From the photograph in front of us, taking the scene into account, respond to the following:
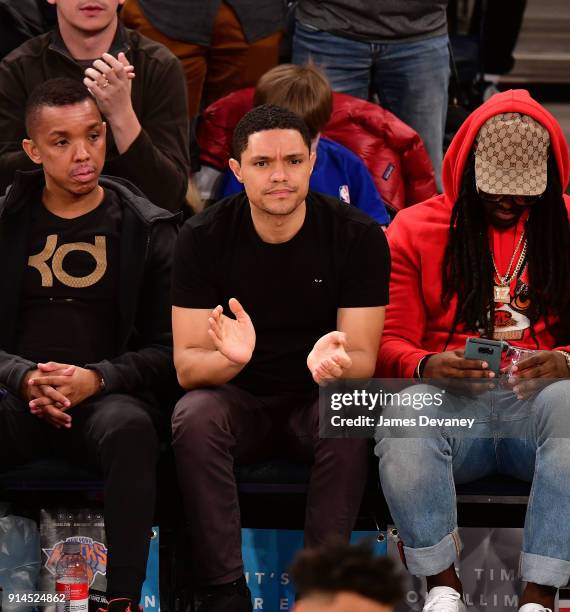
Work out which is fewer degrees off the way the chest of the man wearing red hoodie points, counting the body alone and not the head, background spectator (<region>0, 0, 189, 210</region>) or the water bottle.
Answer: the water bottle

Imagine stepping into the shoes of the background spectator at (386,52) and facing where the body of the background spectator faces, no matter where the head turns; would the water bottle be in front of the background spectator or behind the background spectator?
in front

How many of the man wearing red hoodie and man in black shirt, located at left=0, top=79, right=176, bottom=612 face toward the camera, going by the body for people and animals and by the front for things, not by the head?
2

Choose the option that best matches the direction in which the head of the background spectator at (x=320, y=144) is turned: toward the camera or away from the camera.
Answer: away from the camera

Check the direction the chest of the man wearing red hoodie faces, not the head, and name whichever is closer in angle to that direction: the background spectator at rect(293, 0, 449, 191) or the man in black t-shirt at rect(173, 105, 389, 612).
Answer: the man in black t-shirt

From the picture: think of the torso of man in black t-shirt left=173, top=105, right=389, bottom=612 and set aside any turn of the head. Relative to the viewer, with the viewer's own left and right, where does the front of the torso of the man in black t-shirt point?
facing the viewer

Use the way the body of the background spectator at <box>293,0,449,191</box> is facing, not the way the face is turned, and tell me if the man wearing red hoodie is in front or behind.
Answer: in front

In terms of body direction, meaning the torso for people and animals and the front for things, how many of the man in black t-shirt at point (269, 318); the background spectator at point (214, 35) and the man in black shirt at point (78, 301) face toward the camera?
3

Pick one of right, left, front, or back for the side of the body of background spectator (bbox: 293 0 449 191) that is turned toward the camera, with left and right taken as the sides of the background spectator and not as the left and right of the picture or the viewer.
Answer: front

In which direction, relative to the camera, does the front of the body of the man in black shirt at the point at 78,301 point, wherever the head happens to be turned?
toward the camera

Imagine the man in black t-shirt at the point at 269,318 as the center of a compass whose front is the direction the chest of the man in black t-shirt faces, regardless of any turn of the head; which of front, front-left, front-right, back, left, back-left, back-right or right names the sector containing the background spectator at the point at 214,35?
back
